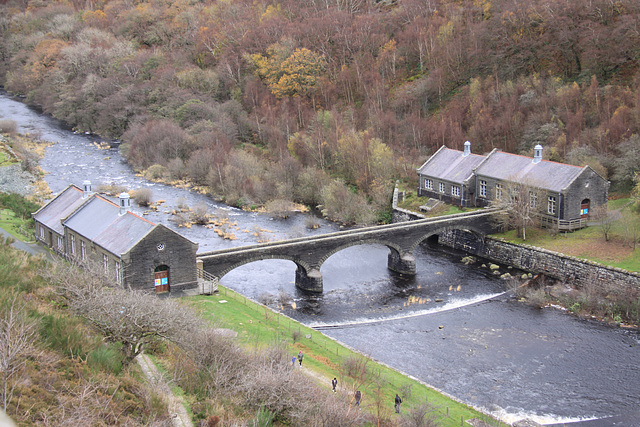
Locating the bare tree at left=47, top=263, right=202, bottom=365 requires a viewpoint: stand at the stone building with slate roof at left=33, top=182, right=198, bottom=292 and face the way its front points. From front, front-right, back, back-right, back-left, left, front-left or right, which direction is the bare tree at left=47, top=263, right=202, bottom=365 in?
front-right

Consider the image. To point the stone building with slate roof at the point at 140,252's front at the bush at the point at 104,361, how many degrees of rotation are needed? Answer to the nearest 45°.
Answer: approximately 45° to its right

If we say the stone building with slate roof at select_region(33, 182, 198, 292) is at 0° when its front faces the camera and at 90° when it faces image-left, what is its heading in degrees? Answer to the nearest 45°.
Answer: approximately 315°

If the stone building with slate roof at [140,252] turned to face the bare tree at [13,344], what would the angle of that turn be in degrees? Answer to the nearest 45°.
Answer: approximately 45° to its right
